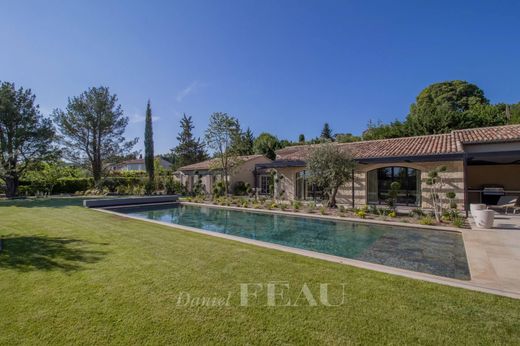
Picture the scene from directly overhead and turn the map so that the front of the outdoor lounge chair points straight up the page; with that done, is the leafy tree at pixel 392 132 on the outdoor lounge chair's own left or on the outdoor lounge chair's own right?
on the outdoor lounge chair's own right

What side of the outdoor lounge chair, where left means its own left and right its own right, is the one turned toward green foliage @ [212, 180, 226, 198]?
front

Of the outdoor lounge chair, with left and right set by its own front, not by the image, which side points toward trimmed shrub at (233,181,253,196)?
front

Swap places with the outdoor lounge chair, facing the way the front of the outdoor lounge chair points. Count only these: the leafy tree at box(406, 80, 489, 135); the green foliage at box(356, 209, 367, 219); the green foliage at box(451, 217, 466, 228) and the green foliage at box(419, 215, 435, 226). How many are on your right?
1

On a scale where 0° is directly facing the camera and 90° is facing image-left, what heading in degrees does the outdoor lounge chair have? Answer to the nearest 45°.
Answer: approximately 90°

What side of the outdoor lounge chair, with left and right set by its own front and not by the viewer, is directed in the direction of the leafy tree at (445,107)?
right

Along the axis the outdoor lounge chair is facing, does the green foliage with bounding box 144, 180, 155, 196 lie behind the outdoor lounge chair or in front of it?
in front
